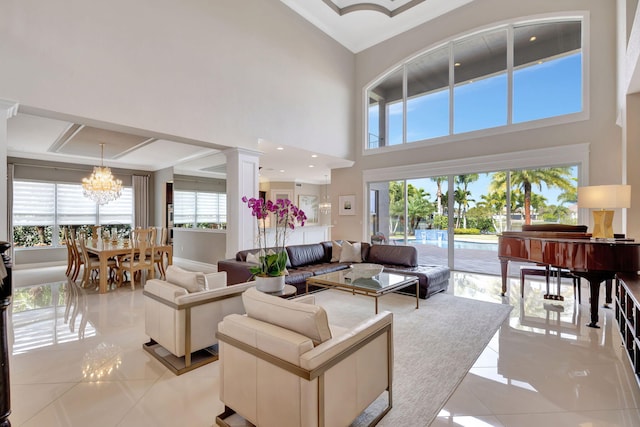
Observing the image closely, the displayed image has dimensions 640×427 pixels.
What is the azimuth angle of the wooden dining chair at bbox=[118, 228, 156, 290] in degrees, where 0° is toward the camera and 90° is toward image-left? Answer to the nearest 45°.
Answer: approximately 135°

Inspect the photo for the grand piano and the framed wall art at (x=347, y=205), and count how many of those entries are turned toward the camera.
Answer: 1

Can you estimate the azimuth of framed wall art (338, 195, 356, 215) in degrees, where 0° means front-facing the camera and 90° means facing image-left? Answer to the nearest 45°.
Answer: approximately 0°
